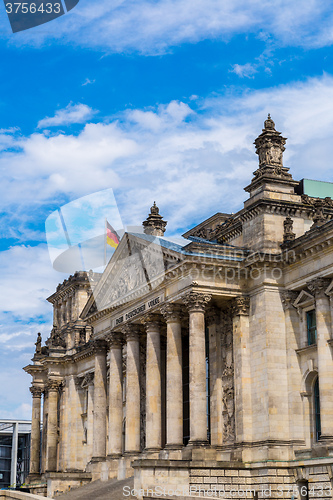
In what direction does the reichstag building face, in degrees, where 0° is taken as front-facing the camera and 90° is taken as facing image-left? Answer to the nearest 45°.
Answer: approximately 45°
